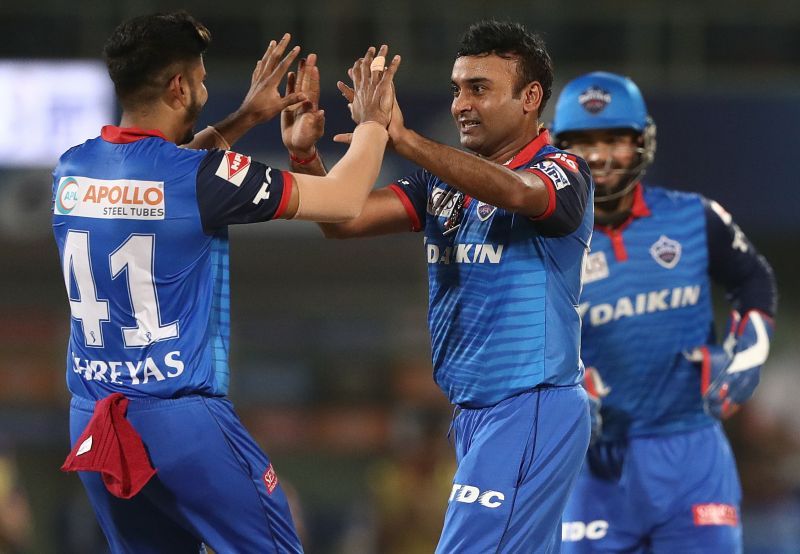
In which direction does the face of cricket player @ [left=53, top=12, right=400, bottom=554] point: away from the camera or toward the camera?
away from the camera

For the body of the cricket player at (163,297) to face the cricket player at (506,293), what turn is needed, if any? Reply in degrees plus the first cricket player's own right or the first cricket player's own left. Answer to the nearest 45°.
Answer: approximately 45° to the first cricket player's own right

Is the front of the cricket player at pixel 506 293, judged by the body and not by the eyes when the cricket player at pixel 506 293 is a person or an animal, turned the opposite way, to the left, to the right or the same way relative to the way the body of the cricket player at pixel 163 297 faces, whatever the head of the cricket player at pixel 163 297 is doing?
the opposite way

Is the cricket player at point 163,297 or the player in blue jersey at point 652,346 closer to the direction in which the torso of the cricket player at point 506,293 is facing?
the cricket player

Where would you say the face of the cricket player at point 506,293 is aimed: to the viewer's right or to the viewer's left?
to the viewer's left

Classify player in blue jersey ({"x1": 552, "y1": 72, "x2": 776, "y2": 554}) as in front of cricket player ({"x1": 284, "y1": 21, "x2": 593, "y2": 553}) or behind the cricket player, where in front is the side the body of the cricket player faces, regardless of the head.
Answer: behind

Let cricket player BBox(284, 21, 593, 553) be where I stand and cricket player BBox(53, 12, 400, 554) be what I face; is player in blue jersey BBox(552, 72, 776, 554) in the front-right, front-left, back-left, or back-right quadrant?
back-right

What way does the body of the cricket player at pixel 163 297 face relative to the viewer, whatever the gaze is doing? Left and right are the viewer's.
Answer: facing away from the viewer and to the right of the viewer

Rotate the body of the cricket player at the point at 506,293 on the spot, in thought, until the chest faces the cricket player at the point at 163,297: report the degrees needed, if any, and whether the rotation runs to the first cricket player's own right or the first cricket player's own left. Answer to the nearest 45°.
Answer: approximately 45° to the first cricket player's own right

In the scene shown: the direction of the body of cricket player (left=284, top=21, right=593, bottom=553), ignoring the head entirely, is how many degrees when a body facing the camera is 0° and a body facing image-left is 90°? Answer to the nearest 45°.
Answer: approximately 45°
